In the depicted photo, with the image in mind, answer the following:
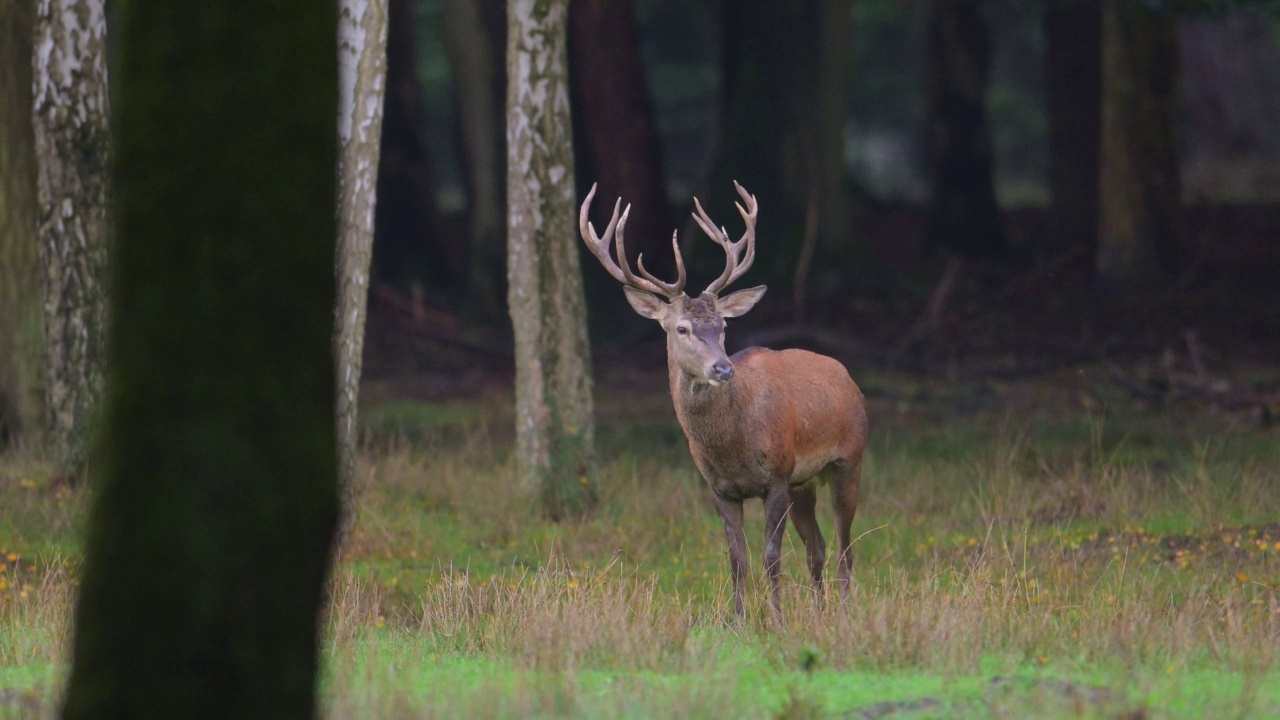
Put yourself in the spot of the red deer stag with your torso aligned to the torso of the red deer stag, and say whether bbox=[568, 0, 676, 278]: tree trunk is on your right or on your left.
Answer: on your right

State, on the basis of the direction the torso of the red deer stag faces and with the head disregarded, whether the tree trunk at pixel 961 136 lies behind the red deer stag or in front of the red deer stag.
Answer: behind

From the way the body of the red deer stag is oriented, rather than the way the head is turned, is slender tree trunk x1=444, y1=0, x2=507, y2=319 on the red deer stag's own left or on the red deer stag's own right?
on the red deer stag's own right

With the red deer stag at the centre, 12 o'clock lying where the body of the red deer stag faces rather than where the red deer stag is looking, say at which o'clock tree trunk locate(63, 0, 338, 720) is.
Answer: The tree trunk is roughly at 11 o'clock from the red deer stag.

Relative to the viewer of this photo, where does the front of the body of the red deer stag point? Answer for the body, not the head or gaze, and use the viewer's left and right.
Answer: facing the viewer and to the left of the viewer

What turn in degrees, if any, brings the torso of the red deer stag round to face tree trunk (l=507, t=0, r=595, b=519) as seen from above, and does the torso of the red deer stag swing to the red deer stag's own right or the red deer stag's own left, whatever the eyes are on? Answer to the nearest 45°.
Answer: approximately 90° to the red deer stag's own right

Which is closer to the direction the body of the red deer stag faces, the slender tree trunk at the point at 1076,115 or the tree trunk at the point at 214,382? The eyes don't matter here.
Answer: the tree trunk

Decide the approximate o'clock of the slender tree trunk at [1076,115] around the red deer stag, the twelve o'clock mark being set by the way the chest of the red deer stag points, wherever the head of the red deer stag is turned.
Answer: The slender tree trunk is roughly at 5 o'clock from the red deer stag.

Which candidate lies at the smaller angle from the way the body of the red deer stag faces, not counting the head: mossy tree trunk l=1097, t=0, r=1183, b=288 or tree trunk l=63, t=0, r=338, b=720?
the tree trunk
